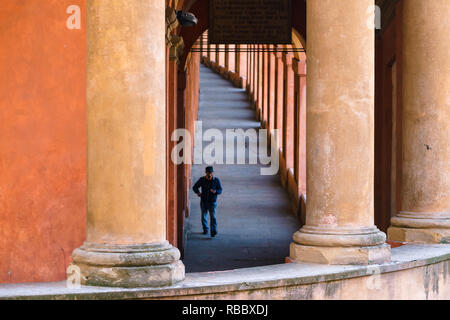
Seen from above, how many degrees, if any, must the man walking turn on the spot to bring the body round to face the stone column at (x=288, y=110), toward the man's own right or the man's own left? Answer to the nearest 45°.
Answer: approximately 180°

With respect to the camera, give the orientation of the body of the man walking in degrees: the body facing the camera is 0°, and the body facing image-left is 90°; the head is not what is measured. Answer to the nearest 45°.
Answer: approximately 0°

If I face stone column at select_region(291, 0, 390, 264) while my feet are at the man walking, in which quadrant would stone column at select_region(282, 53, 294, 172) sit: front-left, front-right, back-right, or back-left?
back-left

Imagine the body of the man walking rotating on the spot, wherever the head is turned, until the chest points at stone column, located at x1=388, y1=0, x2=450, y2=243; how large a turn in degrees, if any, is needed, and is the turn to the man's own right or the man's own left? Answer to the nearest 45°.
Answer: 0° — they already face it

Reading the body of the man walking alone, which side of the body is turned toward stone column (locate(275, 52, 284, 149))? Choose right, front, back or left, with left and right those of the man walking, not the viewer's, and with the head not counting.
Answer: back
